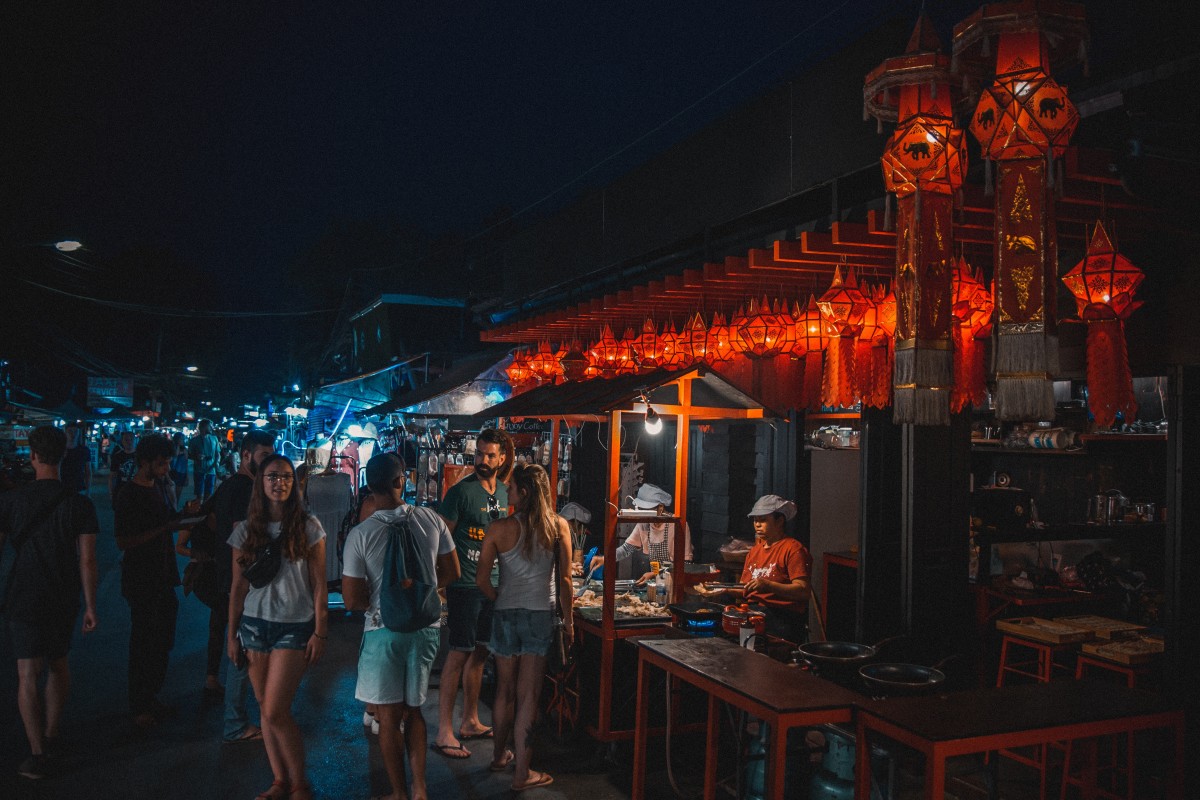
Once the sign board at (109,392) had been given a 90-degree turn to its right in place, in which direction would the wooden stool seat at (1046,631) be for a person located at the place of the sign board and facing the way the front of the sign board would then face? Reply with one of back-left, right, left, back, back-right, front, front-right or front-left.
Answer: left

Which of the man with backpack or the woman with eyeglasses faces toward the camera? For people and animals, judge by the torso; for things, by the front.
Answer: the woman with eyeglasses

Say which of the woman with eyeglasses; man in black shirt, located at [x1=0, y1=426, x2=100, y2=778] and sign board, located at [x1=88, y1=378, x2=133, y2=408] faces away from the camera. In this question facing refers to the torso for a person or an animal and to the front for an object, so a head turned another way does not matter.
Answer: the man in black shirt

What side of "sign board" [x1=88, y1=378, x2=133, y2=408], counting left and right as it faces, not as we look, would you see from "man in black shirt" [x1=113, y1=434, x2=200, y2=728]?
front

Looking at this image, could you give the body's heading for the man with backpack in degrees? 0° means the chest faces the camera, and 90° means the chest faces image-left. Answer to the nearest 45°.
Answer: approximately 180°

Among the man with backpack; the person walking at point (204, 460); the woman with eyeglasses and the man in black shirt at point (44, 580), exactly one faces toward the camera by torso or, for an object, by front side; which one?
the woman with eyeglasses

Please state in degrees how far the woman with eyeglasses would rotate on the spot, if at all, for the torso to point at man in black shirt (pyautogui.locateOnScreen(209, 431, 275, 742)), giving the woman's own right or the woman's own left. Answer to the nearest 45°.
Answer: approximately 180°

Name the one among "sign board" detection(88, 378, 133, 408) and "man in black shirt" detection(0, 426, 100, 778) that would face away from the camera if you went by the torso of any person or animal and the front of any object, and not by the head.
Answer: the man in black shirt

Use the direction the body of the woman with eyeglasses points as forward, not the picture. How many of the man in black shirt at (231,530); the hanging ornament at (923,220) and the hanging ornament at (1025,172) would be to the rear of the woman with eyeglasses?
1

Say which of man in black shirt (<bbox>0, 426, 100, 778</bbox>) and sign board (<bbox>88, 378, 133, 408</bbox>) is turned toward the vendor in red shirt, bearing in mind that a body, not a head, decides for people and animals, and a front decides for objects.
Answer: the sign board

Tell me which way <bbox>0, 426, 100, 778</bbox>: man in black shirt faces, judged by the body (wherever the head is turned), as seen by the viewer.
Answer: away from the camera

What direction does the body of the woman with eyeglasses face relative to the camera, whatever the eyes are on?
toward the camera

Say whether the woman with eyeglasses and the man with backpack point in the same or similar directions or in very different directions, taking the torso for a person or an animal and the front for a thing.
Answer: very different directions

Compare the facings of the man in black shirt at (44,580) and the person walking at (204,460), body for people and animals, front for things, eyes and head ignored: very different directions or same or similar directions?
same or similar directions
